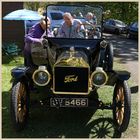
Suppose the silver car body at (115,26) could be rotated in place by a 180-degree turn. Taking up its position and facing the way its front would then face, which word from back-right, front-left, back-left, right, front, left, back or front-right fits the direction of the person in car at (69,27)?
back-left

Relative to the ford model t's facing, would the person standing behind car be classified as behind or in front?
behind

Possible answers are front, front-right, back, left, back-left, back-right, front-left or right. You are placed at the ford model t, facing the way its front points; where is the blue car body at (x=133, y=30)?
back

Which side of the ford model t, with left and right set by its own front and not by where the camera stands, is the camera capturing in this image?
front

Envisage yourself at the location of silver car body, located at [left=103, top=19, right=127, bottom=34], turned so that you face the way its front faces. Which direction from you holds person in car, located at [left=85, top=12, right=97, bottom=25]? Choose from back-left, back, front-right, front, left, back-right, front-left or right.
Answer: front-right
